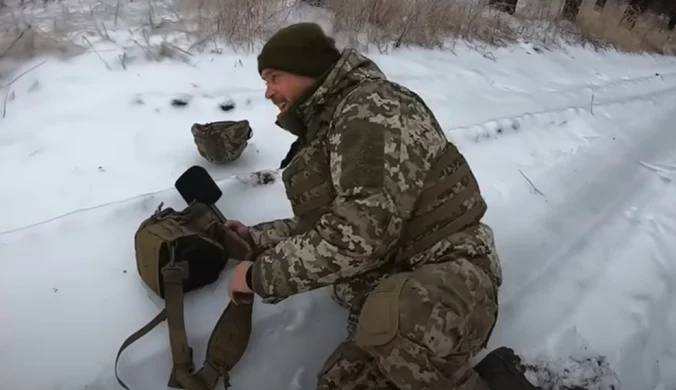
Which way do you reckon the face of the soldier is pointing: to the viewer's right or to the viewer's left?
to the viewer's left

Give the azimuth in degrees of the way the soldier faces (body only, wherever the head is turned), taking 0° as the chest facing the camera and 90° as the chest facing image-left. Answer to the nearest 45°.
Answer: approximately 90°
